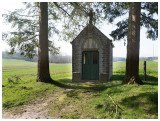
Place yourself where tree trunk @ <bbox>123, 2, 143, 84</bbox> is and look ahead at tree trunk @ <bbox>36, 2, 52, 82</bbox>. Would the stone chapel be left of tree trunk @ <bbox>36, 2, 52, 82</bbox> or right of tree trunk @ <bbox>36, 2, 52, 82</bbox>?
right

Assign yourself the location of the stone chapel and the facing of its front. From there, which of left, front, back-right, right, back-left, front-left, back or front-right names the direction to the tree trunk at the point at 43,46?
front-right

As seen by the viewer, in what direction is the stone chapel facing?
toward the camera

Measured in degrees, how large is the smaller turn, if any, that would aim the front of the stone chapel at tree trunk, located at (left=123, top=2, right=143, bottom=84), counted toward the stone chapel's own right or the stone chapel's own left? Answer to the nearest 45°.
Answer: approximately 45° to the stone chapel's own left
